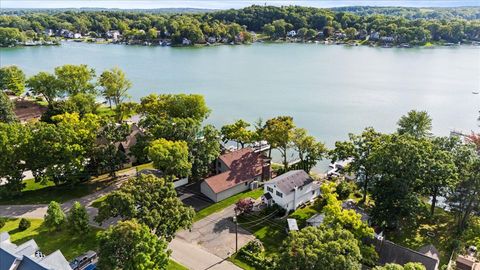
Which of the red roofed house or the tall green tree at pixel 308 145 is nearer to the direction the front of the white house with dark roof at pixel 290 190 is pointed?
the red roofed house

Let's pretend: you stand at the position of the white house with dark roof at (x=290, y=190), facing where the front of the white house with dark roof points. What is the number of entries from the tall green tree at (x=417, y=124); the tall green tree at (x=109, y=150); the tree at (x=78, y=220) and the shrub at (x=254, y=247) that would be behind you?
1

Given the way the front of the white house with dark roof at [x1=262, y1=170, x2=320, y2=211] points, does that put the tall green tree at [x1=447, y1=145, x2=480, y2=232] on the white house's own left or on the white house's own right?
on the white house's own left

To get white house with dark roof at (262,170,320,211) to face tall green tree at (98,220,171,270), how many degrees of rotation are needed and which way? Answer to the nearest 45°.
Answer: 0° — it already faces it

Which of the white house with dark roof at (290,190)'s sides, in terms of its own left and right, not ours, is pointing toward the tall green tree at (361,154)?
back

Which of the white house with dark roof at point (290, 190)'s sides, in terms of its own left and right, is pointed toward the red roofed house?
right

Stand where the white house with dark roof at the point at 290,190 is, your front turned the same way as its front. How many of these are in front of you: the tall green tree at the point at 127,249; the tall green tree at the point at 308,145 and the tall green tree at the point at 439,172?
1

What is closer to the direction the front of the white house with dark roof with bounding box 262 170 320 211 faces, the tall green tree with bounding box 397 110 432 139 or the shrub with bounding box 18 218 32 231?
the shrub

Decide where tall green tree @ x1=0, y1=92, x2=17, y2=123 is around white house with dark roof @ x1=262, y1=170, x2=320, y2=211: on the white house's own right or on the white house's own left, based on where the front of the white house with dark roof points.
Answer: on the white house's own right

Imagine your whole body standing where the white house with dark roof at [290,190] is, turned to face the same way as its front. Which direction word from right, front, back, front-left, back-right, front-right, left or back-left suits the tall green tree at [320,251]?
front-left

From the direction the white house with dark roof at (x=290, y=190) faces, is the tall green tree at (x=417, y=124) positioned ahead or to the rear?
to the rear

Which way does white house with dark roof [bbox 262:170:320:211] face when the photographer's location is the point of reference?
facing the viewer and to the left of the viewer

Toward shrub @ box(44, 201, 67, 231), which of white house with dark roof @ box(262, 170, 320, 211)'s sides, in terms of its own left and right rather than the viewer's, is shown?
front

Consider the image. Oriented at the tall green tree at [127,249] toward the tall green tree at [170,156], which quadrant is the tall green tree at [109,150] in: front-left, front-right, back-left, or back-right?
front-left
